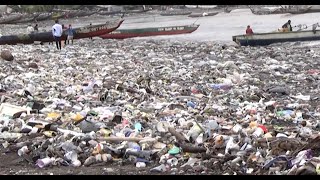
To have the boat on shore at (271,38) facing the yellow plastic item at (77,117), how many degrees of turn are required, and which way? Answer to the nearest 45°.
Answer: approximately 90° to its left

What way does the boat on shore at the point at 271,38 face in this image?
to the viewer's left

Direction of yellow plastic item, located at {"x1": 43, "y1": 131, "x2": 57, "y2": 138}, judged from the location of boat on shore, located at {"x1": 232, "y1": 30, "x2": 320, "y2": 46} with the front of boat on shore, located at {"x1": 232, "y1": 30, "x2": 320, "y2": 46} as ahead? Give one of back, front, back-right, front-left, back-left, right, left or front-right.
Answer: left

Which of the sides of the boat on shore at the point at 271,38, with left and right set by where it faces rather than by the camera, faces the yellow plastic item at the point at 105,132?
left

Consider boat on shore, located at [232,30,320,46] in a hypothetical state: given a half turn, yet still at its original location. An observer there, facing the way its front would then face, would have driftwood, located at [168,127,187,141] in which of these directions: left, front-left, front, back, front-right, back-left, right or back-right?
right
